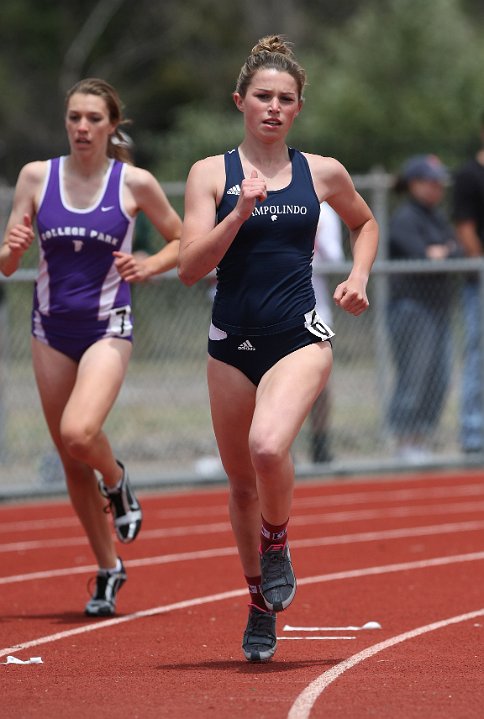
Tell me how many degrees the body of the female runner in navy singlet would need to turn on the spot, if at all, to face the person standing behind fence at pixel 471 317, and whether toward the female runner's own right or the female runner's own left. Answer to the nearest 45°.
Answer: approximately 180°

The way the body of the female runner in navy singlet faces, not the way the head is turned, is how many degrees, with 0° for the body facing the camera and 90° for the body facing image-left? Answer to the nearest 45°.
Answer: approximately 0°

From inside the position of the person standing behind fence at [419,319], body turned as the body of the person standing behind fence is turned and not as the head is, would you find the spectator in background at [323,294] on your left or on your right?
on your right

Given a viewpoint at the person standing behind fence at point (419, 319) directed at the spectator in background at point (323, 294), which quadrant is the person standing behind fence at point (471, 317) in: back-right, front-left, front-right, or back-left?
back-left

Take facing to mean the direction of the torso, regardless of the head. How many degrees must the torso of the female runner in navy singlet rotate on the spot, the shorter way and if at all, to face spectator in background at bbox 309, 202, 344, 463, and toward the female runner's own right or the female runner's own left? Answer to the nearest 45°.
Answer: approximately 180°

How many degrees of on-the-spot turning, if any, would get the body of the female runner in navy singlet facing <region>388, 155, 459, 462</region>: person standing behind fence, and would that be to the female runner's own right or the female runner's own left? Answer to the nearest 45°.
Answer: approximately 180°
